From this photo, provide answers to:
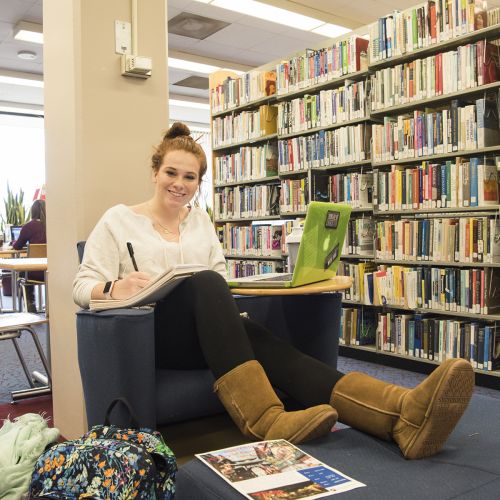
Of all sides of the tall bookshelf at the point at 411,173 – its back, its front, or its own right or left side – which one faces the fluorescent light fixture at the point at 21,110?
right

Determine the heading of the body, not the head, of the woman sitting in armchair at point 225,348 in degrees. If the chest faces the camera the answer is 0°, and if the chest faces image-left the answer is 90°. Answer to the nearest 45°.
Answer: approximately 315°

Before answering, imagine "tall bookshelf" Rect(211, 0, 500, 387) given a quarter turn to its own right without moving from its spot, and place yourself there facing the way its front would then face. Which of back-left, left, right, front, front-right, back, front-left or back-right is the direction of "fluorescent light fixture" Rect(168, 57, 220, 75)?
front

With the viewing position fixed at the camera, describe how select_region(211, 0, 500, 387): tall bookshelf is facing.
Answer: facing the viewer and to the left of the viewer

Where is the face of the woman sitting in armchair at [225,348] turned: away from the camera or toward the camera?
toward the camera

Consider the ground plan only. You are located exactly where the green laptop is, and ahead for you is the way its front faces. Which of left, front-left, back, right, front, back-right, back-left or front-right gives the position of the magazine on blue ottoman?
back-left

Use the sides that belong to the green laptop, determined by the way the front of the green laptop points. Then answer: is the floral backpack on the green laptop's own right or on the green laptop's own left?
on the green laptop's own left

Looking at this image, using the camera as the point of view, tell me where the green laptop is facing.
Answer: facing away from the viewer and to the left of the viewer

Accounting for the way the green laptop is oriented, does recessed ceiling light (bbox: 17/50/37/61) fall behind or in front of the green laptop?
in front

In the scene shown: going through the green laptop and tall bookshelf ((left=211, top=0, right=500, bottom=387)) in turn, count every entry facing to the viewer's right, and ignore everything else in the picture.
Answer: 0
